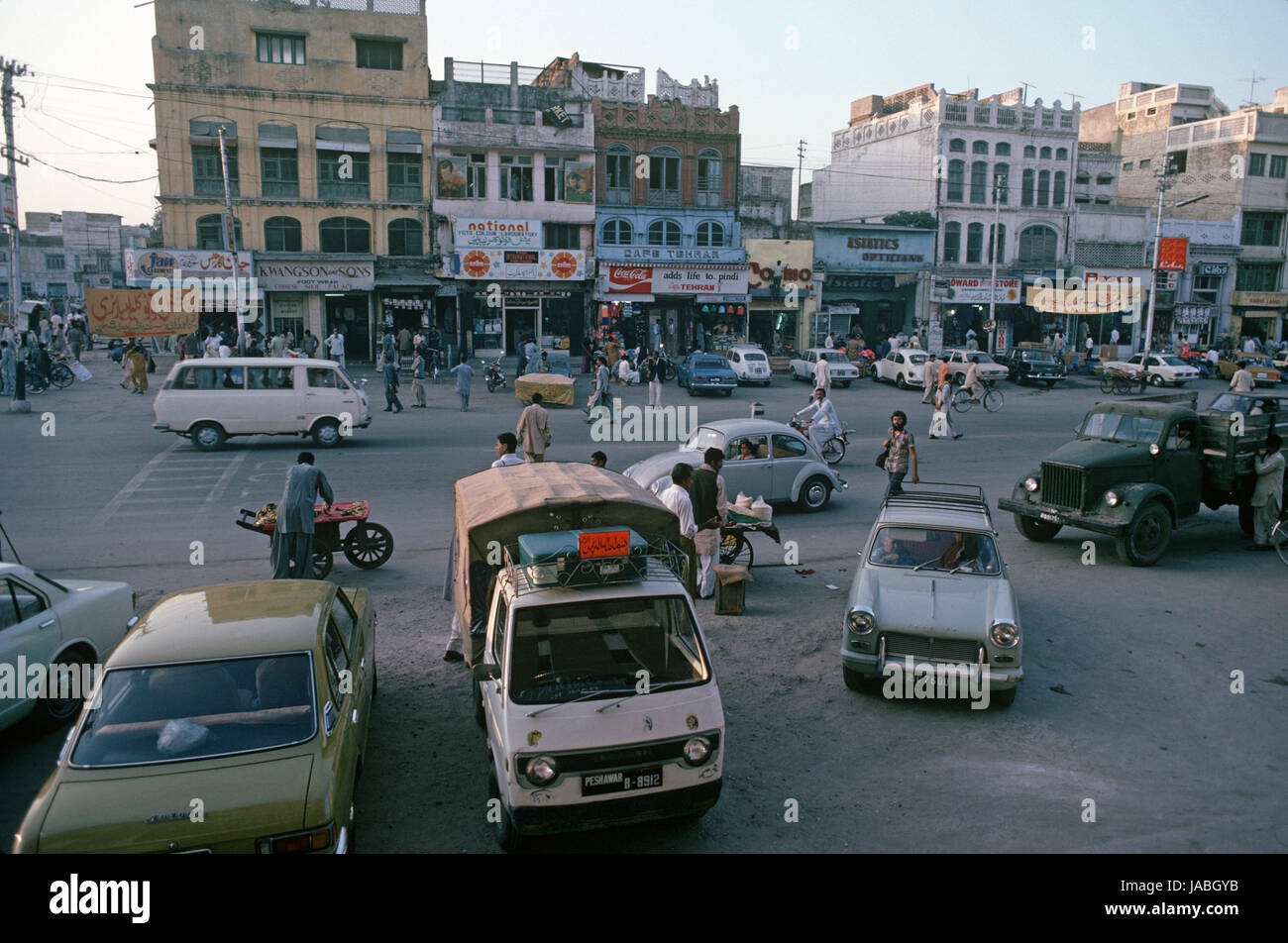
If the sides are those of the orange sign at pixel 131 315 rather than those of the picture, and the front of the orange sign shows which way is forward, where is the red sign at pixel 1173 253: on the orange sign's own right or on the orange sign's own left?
on the orange sign's own left

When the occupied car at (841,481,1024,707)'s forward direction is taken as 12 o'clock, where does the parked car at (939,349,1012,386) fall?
the parked car at (939,349,1012,386) is roughly at 6 o'clock from the occupied car at (841,481,1024,707).

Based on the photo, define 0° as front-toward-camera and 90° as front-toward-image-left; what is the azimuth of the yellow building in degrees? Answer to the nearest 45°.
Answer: approximately 0°

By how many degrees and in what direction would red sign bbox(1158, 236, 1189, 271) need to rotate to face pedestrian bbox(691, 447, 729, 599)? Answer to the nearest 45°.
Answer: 0° — it already faces them

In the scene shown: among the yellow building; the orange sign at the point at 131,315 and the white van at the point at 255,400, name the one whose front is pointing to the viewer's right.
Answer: the white van

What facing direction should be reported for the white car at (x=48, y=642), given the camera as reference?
facing the viewer and to the left of the viewer

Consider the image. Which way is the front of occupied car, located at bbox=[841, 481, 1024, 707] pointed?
toward the camera

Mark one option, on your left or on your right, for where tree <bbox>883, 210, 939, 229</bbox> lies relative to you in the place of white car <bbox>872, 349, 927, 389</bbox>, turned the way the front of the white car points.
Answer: on your right

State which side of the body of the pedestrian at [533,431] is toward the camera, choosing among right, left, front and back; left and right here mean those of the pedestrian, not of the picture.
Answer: back

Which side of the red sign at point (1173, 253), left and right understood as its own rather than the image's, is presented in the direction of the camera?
front

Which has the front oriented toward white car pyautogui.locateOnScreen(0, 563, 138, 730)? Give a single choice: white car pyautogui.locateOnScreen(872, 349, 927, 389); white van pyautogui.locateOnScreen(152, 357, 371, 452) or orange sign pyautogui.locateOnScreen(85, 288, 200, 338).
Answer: the orange sign

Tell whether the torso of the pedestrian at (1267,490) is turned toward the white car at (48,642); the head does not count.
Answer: no

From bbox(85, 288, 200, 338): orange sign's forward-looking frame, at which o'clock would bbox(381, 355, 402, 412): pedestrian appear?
The pedestrian is roughly at 11 o'clock from the orange sign.
